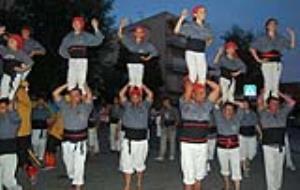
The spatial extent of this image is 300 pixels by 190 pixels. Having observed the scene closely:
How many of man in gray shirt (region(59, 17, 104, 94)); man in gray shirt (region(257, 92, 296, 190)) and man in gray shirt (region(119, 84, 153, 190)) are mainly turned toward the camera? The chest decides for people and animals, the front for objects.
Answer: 3

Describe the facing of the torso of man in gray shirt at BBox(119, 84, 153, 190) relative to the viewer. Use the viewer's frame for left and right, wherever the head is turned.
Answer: facing the viewer

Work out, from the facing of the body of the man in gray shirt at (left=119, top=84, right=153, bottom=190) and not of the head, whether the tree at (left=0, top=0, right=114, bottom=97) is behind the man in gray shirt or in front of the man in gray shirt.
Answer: behind

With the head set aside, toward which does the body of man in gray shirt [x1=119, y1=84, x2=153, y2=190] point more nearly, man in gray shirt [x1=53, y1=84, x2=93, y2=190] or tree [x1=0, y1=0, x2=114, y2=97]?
the man in gray shirt

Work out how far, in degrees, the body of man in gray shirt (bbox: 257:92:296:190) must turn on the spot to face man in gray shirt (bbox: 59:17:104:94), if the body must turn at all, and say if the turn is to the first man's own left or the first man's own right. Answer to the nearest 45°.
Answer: approximately 90° to the first man's own right

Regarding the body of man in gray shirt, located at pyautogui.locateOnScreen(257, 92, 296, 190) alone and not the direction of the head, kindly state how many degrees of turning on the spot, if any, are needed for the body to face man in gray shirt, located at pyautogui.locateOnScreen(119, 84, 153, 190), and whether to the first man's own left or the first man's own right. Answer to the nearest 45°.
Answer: approximately 90° to the first man's own right

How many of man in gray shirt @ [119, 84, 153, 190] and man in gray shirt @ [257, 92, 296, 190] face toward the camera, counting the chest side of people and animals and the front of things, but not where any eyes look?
2

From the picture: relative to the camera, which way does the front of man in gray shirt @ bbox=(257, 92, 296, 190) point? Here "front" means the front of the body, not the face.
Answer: toward the camera

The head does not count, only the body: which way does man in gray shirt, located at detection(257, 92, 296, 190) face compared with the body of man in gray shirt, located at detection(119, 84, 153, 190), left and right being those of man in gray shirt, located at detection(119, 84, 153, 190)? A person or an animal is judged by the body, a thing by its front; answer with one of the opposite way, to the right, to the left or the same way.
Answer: the same way

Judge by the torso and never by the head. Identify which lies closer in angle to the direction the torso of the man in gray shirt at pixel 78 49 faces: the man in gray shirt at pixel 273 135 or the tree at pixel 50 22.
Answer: the man in gray shirt

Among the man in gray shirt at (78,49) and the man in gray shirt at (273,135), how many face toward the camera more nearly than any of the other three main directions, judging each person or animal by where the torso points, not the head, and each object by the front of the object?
2

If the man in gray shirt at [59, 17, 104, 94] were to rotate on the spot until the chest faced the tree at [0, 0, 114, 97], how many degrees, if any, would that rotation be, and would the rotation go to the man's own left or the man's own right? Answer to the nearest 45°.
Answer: approximately 180°
